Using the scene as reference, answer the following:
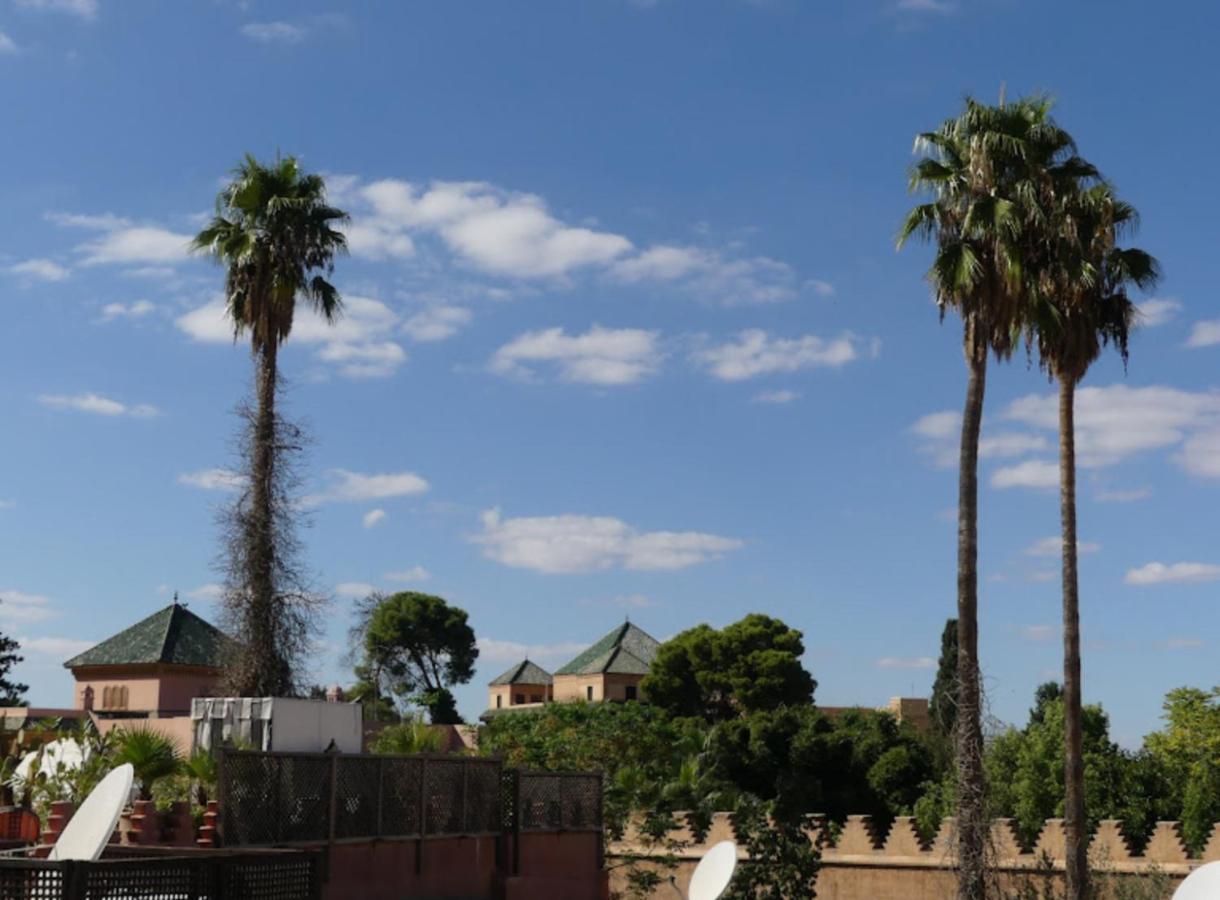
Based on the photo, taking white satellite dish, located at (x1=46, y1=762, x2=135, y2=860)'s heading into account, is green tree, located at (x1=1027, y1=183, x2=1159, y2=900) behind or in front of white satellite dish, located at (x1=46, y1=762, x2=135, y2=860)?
behind

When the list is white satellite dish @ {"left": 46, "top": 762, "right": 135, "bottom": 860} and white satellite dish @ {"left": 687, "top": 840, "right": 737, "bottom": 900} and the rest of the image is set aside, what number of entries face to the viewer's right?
0

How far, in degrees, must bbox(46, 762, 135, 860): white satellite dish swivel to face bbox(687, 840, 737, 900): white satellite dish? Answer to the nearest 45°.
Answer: approximately 180°

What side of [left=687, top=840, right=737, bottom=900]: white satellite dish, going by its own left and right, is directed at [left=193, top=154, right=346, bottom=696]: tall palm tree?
right

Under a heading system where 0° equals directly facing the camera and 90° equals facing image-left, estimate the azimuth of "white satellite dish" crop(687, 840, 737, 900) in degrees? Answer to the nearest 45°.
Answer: approximately 45°

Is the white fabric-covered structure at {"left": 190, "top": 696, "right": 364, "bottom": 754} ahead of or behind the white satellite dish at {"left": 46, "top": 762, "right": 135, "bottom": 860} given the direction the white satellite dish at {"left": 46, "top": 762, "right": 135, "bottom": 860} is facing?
behind

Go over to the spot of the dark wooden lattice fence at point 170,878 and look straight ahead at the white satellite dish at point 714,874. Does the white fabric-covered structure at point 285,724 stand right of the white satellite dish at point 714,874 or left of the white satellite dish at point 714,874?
left

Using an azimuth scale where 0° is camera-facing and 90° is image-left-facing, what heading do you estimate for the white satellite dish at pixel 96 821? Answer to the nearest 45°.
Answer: approximately 45°

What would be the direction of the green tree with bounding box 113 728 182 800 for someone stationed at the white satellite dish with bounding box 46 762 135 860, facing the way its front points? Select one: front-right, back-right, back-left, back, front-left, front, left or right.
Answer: back-right

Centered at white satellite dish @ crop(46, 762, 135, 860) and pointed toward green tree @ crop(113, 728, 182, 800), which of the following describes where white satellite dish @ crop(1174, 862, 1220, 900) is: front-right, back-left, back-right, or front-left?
back-right

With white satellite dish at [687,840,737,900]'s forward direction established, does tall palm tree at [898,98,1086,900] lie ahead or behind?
behind

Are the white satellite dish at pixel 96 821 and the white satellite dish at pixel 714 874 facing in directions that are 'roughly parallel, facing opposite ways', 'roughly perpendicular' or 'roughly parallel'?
roughly parallel
